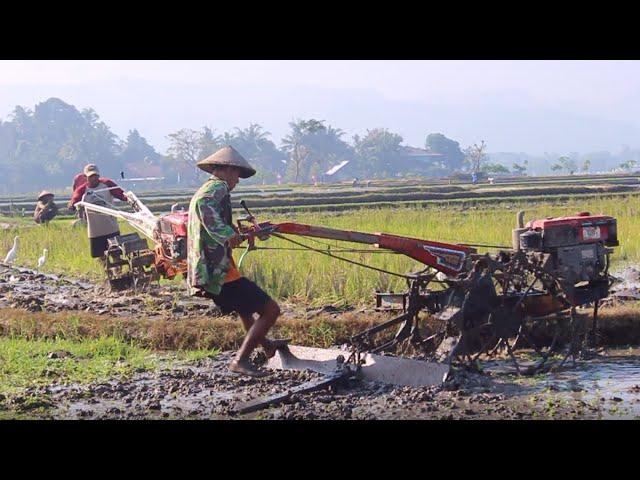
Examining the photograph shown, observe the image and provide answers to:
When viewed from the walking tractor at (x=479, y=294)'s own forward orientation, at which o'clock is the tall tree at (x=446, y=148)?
The tall tree is roughly at 9 o'clock from the walking tractor.

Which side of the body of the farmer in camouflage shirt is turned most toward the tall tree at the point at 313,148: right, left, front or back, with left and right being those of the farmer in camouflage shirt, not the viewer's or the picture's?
left

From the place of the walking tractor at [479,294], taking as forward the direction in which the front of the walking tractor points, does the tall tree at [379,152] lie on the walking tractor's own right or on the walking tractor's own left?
on the walking tractor's own left

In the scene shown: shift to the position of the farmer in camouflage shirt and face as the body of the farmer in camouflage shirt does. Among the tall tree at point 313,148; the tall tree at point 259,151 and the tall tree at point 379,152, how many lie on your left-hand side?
3

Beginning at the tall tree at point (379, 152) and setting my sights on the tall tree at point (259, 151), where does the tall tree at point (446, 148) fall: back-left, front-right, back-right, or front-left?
back-right

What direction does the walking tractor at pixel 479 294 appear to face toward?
to the viewer's right

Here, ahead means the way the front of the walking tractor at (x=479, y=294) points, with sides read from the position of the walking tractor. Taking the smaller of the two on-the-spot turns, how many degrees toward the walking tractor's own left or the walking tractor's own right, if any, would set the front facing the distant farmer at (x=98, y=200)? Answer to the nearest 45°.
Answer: approximately 135° to the walking tractor's own left

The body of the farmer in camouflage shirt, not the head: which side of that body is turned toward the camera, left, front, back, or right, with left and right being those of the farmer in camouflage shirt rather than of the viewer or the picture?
right

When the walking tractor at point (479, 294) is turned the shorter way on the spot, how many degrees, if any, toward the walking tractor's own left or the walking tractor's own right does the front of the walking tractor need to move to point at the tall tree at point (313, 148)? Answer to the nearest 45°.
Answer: approximately 90° to the walking tractor's own left

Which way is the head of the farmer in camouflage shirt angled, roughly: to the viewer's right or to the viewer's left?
to the viewer's right
